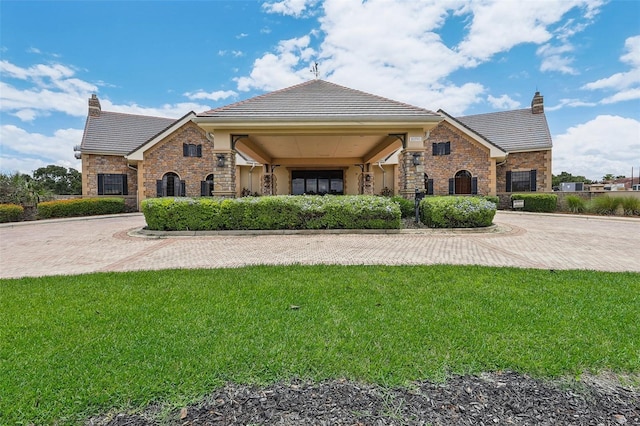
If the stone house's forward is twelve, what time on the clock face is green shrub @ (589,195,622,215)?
The green shrub is roughly at 10 o'clock from the stone house.

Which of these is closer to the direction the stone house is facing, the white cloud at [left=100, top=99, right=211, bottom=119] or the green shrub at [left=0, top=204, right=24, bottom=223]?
the green shrub

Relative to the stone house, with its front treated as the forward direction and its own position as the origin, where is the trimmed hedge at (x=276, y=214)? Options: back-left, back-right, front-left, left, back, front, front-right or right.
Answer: front

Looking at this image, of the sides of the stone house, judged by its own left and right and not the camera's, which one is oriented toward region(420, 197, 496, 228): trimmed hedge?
front

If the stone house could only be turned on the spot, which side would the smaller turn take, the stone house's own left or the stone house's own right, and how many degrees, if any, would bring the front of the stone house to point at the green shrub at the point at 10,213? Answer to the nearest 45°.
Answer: approximately 45° to the stone house's own right

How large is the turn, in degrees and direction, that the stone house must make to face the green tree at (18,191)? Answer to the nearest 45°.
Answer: approximately 90° to its right

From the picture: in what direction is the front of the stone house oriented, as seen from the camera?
facing the viewer
